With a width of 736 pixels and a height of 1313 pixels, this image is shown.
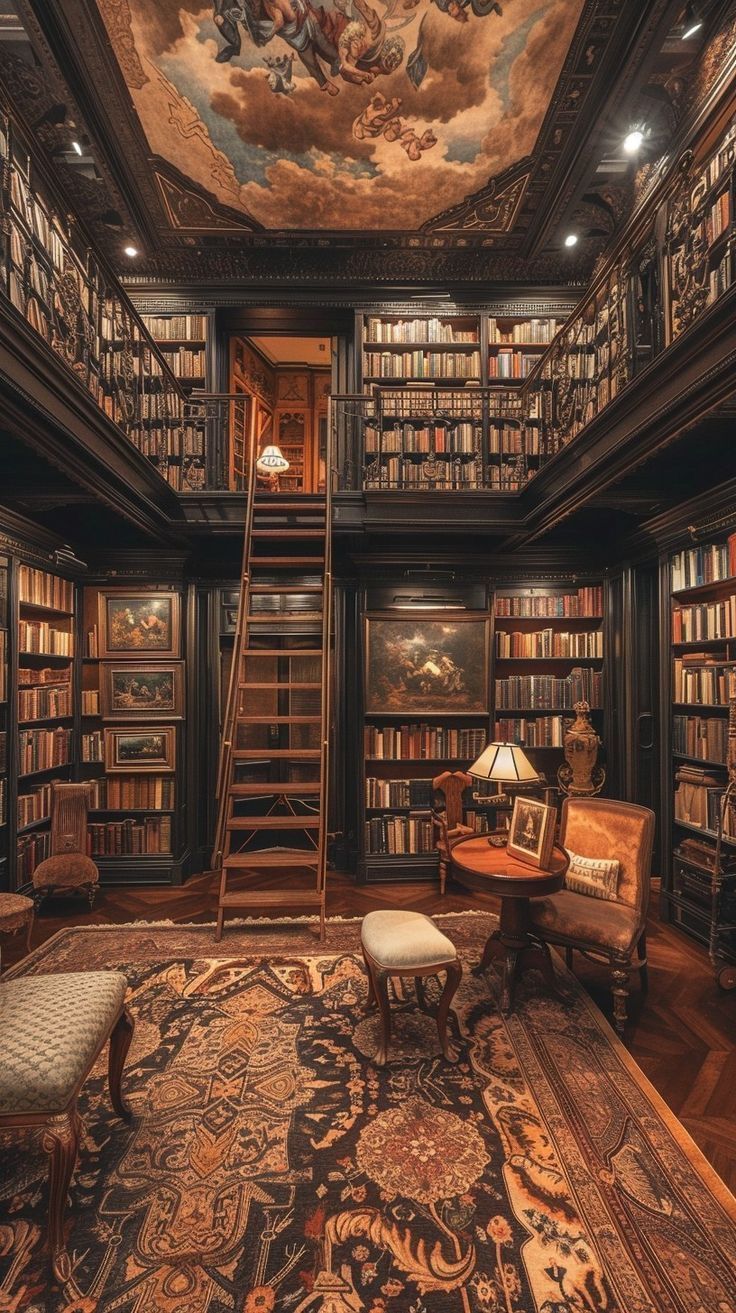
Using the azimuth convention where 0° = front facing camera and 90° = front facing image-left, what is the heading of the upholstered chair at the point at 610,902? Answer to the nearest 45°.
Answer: approximately 45°

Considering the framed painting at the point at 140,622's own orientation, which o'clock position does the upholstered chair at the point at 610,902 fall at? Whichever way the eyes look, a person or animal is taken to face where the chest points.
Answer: The upholstered chair is roughly at 11 o'clock from the framed painting.

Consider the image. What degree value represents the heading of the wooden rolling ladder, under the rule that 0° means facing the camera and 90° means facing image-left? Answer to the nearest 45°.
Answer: approximately 0°

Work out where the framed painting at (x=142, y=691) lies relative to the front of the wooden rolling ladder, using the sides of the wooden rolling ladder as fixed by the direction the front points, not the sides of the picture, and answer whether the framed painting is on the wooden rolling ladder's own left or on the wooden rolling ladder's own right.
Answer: on the wooden rolling ladder's own right
